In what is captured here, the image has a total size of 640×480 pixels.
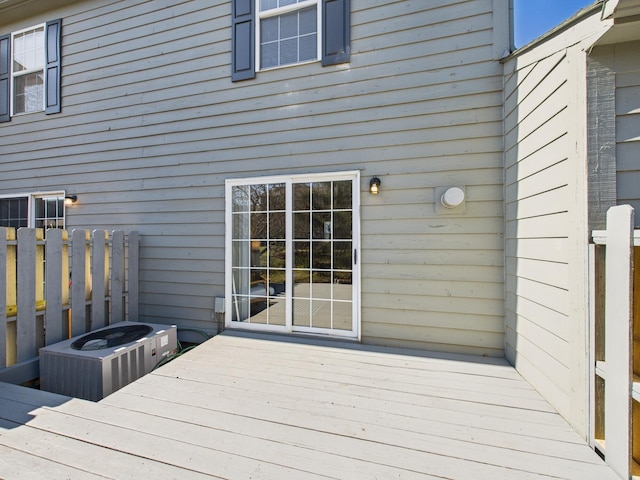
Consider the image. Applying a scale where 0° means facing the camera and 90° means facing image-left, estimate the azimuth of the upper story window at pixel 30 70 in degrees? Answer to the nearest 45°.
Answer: approximately 45°

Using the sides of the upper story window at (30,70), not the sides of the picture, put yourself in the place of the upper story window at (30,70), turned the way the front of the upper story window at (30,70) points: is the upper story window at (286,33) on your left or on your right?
on your left

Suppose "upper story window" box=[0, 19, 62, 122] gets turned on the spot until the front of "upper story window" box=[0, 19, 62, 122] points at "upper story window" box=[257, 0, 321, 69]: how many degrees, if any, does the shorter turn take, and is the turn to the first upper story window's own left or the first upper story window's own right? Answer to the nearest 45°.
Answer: approximately 90° to the first upper story window's own left

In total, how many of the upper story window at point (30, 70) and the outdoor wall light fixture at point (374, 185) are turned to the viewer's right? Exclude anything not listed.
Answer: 0

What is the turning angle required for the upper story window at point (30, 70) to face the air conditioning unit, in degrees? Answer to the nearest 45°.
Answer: approximately 45° to its left

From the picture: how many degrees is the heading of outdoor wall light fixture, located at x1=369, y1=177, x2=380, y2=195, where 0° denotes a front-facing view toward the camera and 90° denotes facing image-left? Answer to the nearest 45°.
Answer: approximately 0°
